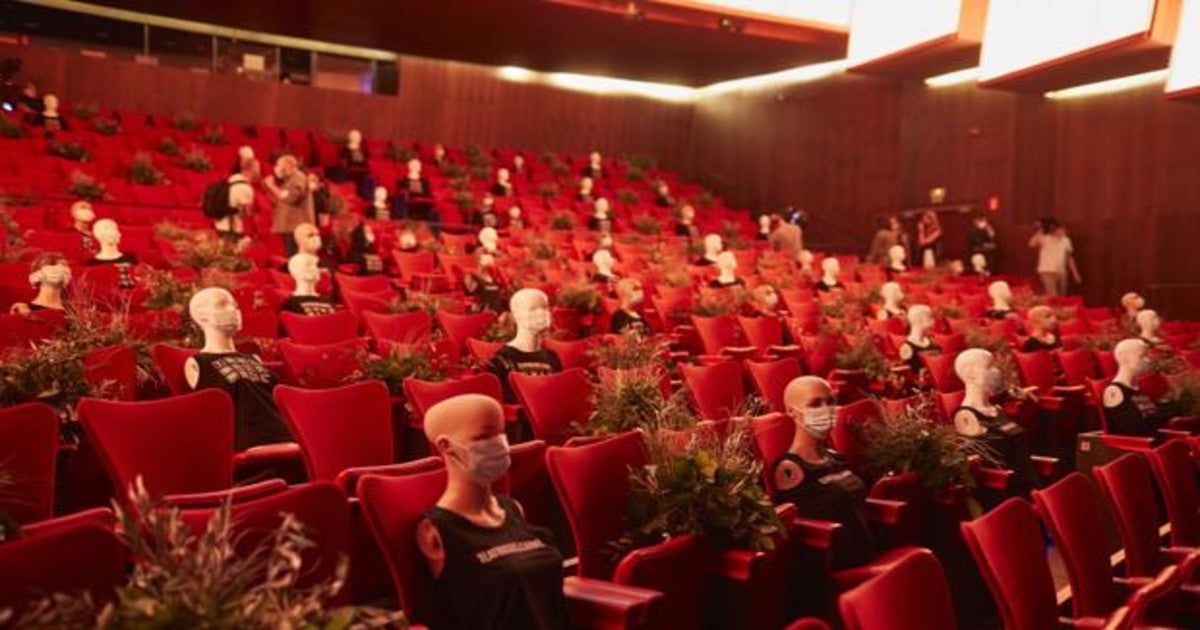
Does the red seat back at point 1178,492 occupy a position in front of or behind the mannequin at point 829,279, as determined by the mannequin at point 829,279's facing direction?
in front

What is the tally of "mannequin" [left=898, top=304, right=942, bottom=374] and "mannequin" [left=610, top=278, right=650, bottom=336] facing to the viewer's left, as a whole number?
0

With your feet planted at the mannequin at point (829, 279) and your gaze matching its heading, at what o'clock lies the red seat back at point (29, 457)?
The red seat back is roughly at 2 o'clock from the mannequin.

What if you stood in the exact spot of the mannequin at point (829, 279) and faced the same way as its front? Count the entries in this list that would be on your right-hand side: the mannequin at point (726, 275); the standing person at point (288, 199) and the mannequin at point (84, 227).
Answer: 3

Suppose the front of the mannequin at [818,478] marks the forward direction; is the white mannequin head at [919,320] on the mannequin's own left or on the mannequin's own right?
on the mannequin's own left

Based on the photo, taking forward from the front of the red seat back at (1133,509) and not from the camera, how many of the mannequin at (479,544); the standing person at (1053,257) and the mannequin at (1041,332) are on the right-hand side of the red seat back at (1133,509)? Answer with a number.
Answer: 1

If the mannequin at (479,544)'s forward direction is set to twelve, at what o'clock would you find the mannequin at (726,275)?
the mannequin at (726,275) is roughly at 8 o'clock from the mannequin at (479,544).
